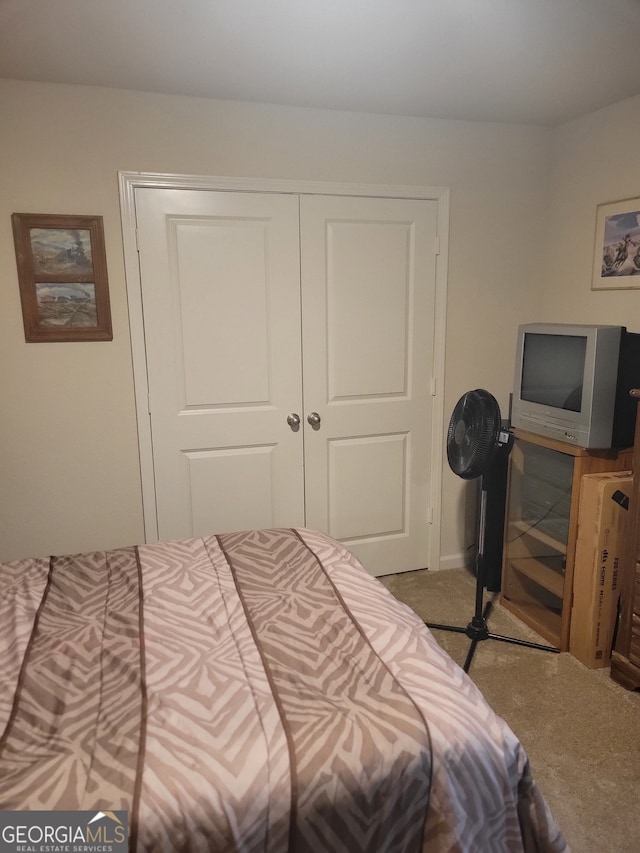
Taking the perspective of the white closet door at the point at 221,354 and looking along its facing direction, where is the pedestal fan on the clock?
The pedestal fan is roughly at 10 o'clock from the white closet door.

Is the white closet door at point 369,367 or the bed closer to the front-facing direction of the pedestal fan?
the bed

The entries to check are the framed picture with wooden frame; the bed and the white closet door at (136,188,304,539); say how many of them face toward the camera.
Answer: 2

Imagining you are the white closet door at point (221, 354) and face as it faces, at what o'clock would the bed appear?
The bed is roughly at 12 o'clock from the white closet door.

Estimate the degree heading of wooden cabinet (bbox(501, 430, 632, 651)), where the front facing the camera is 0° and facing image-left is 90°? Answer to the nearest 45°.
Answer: approximately 45°
